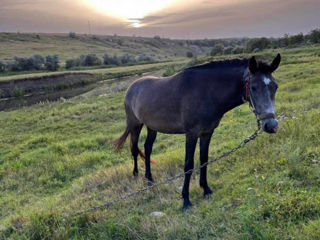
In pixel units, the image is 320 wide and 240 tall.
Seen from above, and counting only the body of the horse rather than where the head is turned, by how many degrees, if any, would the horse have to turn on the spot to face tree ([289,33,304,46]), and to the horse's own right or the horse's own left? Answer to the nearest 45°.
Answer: approximately 135° to the horse's own left

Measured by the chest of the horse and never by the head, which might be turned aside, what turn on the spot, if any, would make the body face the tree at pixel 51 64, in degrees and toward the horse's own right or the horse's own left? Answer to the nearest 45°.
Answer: approximately 180°

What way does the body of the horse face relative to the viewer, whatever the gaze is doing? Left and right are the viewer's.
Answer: facing the viewer and to the right of the viewer

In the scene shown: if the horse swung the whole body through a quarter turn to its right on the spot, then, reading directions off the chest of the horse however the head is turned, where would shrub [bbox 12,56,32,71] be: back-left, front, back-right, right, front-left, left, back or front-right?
right

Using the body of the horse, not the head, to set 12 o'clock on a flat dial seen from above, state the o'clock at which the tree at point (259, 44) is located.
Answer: The tree is roughly at 8 o'clock from the horse.

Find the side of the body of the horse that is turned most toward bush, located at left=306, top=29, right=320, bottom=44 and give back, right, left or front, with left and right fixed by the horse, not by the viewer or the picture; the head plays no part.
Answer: left

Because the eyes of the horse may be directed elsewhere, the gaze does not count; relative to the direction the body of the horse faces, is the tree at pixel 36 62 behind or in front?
behind
